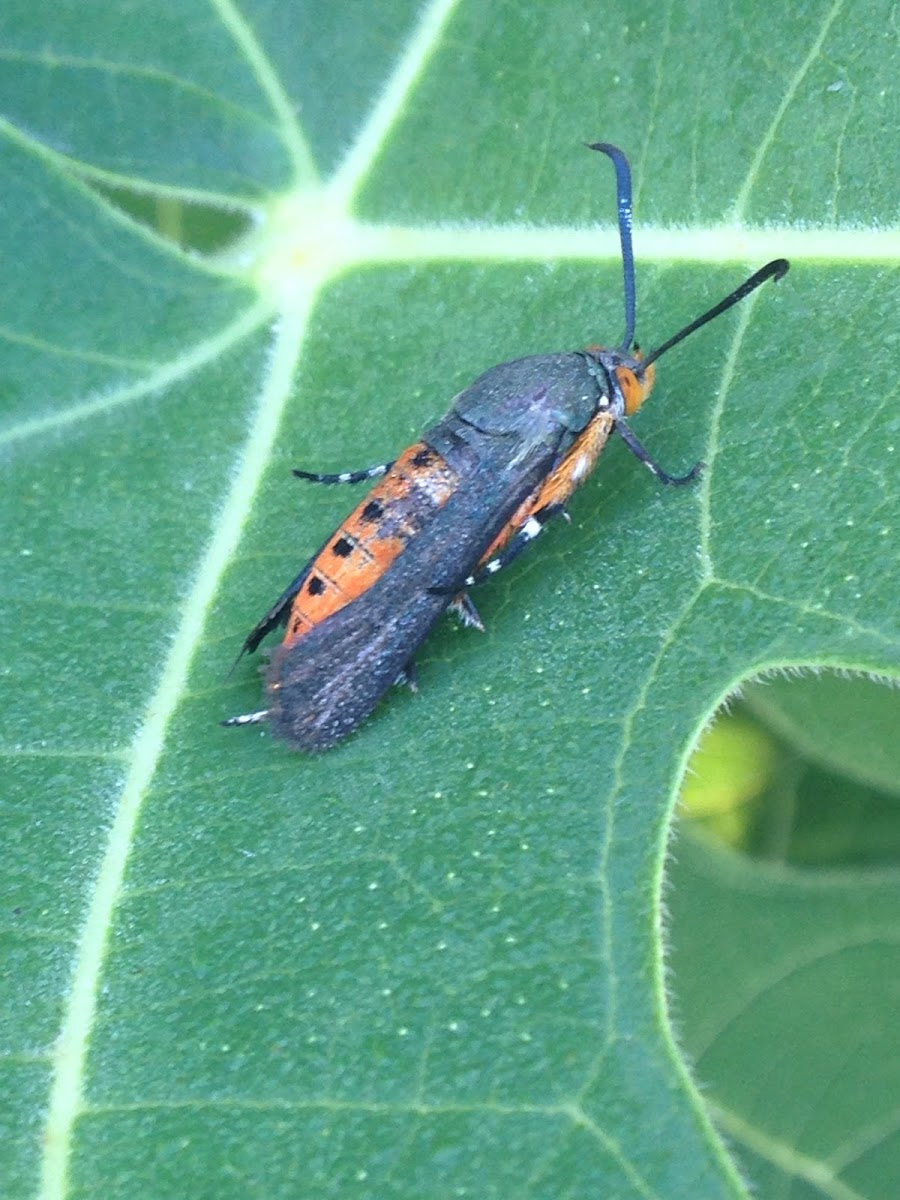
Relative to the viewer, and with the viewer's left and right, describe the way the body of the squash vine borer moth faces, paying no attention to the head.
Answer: facing away from the viewer and to the right of the viewer
